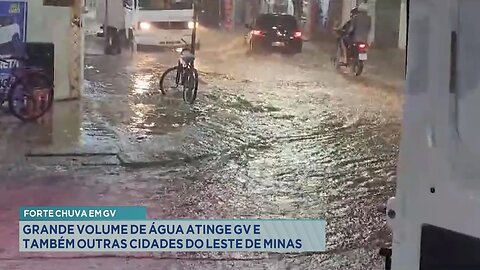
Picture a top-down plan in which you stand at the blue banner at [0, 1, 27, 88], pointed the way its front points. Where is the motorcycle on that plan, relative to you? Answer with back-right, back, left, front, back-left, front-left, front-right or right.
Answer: left

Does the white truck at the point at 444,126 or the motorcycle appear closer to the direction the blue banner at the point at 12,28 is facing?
the white truck

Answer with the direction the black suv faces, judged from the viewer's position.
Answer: facing away from the viewer

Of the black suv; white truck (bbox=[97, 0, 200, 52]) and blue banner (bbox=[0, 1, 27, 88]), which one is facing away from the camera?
the black suv

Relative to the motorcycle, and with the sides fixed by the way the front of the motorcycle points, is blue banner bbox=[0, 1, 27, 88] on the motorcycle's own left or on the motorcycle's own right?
on the motorcycle's own left

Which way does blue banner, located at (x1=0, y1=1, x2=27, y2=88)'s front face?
toward the camera

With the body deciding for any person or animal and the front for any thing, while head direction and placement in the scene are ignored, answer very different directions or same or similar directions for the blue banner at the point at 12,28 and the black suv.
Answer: very different directions

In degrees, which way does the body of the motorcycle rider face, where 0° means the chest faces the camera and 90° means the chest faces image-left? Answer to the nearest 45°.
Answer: approximately 135°

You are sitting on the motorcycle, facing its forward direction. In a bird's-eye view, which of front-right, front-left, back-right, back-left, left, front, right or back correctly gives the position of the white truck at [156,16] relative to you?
front-left

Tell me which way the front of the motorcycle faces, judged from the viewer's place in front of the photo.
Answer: facing away from the viewer and to the left of the viewer

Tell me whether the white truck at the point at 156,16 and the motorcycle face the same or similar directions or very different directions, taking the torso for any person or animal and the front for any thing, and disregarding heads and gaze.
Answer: very different directions

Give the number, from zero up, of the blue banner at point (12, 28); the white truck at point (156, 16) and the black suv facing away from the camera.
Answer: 1
